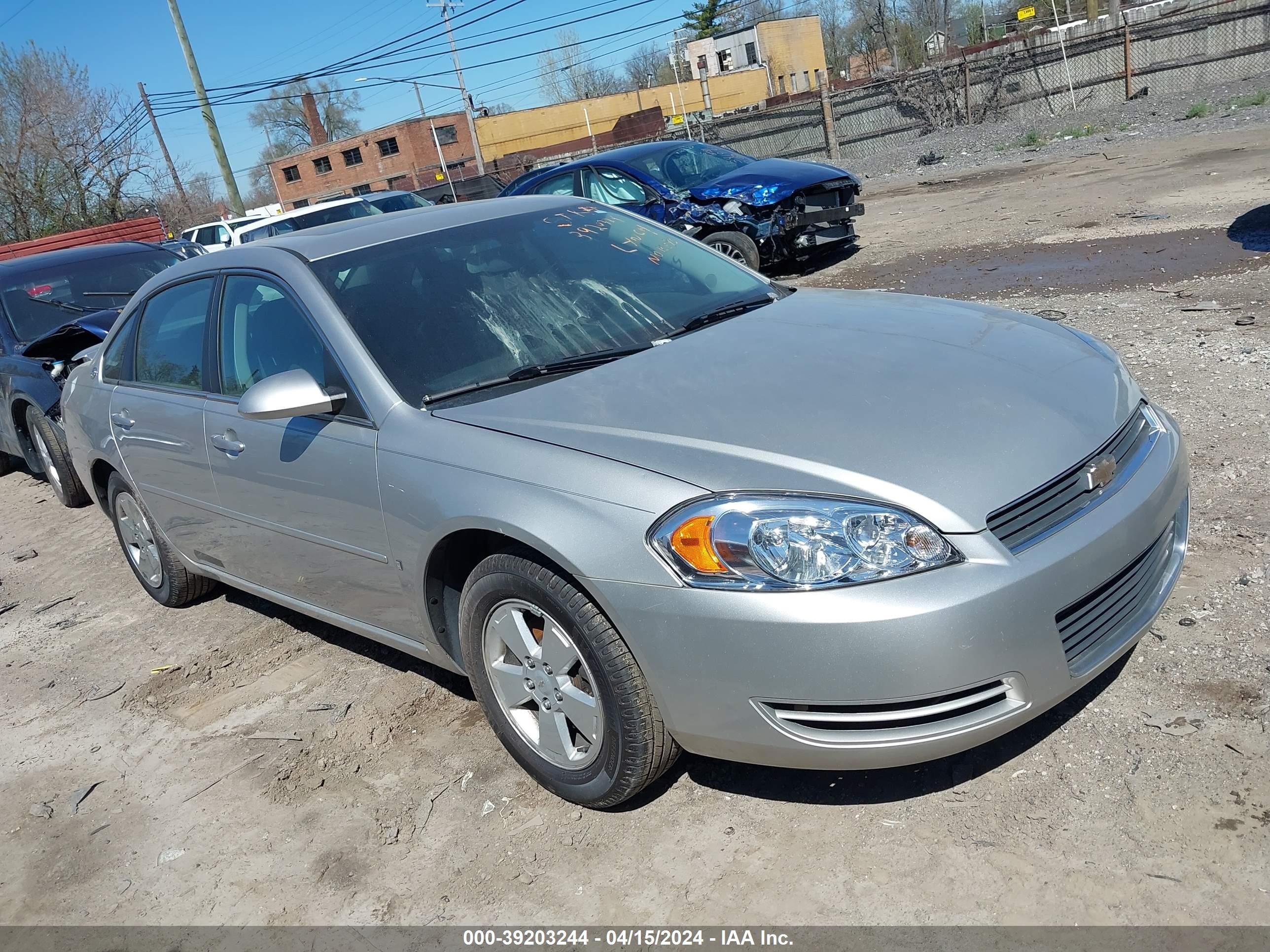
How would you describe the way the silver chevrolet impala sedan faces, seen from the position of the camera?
facing the viewer and to the right of the viewer

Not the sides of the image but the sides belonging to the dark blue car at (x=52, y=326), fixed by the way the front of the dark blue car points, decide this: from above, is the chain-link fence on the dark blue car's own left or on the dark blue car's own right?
on the dark blue car's own left

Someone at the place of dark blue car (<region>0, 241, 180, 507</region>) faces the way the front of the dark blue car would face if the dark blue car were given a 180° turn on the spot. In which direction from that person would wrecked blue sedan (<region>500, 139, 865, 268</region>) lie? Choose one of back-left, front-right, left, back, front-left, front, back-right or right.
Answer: back-right

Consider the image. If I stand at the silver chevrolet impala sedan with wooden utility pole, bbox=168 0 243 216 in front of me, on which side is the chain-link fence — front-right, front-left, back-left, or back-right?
front-right

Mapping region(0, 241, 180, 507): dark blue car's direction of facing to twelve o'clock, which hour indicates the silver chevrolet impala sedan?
The silver chevrolet impala sedan is roughly at 1 o'clock from the dark blue car.

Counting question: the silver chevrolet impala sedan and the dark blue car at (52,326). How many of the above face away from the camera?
0

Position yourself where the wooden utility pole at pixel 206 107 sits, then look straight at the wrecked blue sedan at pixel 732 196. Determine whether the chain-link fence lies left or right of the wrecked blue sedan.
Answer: left

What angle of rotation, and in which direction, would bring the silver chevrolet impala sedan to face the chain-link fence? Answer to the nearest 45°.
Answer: approximately 90° to its left

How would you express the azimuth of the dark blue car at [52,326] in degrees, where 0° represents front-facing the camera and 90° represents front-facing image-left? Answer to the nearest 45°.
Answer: approximately 315°

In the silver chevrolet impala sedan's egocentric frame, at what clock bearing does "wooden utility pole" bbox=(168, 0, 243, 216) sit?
The wooden utility pole is roughly at 7 o'clock from the silver chevrolet impala sedan.

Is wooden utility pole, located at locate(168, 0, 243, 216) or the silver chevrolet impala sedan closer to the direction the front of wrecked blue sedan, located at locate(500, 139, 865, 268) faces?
the silver chevrolet impala sedan
